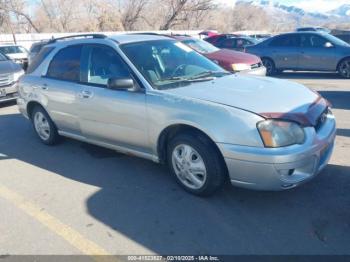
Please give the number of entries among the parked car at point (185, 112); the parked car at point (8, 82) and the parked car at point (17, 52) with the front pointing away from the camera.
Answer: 0

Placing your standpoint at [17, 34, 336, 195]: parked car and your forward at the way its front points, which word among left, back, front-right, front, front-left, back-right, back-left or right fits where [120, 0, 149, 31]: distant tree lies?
back-left

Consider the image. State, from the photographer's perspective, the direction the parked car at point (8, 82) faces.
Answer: facing the viewer and to the right of the viewer

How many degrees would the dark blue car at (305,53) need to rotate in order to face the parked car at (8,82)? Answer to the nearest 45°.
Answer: approximately 135° to its right

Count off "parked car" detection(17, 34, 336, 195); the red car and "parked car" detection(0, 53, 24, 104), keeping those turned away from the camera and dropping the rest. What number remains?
0

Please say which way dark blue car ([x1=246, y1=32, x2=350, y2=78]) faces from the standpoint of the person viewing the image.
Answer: facing to the right of the viewer

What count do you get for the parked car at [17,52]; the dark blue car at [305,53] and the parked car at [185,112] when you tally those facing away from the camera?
0

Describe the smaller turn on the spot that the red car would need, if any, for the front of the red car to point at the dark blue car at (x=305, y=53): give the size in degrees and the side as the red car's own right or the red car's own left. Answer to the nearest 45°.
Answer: approximately 90° to the red car's own left

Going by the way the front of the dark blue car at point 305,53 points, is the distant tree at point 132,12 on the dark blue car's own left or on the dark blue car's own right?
on the dark blue car's own left
